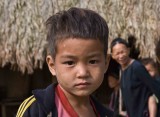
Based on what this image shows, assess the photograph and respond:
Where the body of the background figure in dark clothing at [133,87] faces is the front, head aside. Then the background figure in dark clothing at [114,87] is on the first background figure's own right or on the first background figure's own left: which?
on the first background figure's own right

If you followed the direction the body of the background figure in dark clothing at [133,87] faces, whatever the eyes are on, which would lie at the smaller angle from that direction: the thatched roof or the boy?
the boy

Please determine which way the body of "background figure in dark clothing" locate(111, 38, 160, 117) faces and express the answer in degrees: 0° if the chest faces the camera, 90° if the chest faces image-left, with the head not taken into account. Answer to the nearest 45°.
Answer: approximately 45°

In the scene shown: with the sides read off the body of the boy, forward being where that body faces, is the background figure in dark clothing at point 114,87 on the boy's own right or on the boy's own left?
on the boy's own left

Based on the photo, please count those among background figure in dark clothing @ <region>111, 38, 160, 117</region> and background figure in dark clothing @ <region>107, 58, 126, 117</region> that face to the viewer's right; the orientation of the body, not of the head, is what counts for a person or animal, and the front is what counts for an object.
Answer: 0

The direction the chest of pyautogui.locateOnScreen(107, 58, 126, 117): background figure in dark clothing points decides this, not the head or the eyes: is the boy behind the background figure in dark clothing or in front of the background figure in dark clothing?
in front
